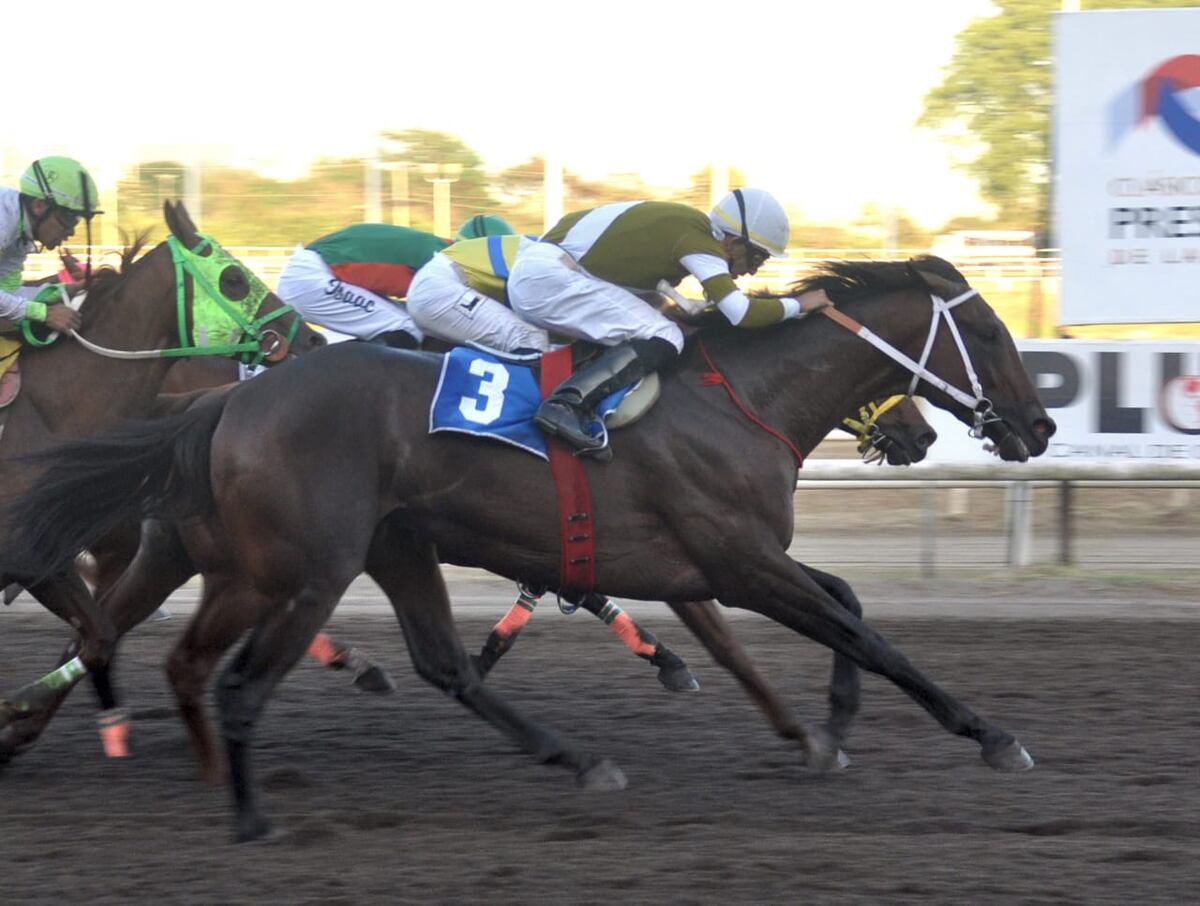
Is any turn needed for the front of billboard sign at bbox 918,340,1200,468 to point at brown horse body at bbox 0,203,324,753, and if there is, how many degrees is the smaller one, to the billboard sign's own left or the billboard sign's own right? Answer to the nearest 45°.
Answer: approximately 45° to the billboard sign's own right

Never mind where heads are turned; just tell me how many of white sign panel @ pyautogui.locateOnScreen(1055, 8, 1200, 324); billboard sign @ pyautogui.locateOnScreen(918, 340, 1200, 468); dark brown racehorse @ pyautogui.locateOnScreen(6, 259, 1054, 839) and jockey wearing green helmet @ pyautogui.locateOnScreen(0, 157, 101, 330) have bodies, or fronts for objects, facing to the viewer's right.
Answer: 2

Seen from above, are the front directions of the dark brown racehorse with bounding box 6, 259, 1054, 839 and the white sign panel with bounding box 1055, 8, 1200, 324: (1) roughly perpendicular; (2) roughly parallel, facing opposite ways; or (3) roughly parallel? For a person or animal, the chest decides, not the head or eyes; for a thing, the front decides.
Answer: roughly perpendicular

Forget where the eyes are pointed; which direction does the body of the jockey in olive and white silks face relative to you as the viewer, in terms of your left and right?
facing to the right of the viewer

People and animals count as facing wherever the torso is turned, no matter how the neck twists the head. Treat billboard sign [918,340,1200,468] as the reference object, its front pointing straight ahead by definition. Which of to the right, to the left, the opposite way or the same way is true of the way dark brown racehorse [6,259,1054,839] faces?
to the left

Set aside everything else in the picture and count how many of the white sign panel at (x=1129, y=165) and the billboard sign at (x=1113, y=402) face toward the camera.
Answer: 2

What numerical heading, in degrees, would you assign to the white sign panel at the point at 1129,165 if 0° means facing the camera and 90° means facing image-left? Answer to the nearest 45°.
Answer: approximately 0°

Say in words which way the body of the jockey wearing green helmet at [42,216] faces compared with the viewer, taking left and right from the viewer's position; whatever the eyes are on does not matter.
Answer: facing to the right of the viewer

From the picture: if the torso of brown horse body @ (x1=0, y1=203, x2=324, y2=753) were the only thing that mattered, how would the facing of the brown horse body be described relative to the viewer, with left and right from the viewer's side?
facing to the right of the viewer

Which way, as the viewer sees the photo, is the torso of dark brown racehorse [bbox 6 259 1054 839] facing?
to the viewer's right
